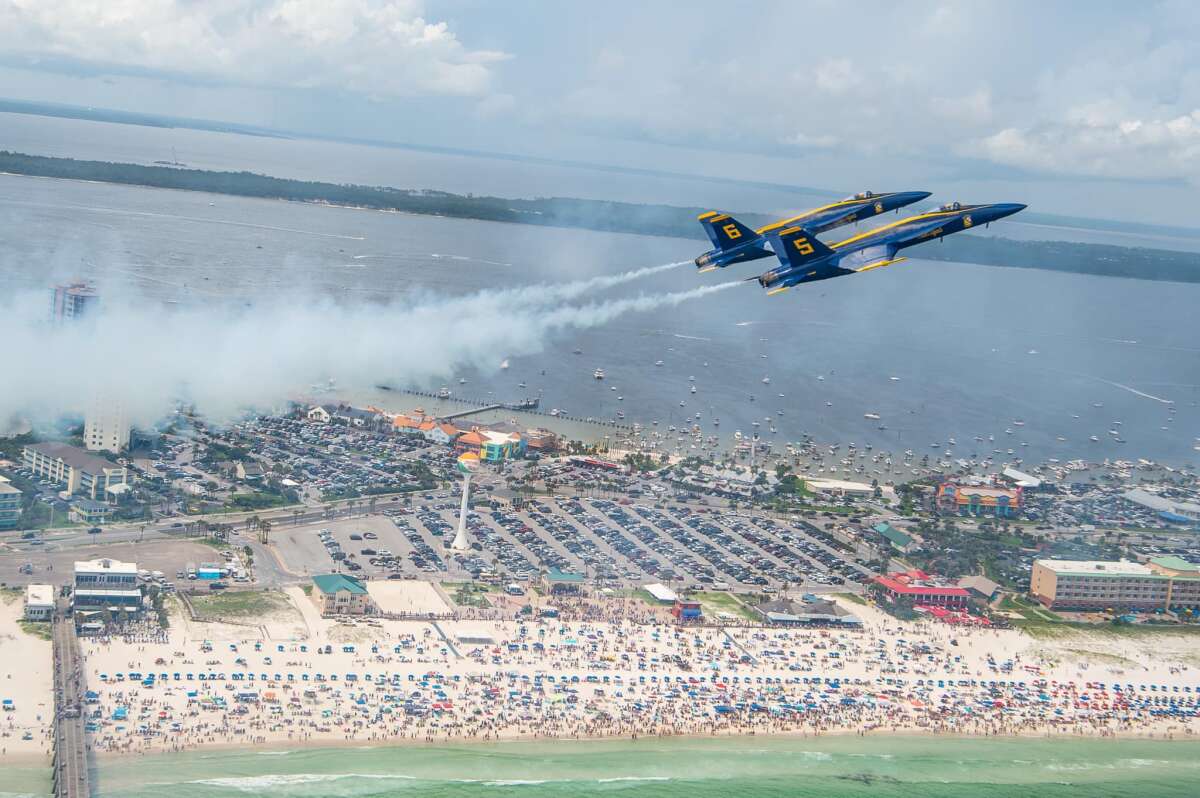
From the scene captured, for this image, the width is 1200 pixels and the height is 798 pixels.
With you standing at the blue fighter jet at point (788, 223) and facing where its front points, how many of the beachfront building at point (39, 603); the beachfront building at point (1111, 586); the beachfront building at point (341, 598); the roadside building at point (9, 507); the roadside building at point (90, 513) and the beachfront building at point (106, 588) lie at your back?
5

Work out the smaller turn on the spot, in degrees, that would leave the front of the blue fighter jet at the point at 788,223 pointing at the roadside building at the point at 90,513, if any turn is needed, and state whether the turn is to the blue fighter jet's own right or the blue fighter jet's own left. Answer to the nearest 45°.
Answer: approximately 180°

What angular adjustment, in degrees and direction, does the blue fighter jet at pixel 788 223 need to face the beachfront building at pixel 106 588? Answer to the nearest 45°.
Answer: approximately 180°

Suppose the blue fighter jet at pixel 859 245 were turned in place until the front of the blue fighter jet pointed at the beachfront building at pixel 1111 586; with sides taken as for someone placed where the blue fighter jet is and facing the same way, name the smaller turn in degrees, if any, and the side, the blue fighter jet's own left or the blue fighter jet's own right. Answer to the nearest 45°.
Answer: approximately 45° to the blue fighter jet's own left

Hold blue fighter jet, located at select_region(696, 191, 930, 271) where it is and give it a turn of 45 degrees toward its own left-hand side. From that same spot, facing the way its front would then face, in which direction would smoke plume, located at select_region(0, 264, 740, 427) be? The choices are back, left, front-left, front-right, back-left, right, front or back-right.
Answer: left

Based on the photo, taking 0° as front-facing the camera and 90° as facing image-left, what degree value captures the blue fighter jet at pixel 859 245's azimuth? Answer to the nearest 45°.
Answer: approximately 270°

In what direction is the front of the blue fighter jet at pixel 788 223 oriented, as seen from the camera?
facing to the right of the viewer

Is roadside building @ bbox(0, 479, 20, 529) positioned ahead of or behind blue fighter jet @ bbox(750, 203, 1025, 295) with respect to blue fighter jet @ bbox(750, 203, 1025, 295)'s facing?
behind

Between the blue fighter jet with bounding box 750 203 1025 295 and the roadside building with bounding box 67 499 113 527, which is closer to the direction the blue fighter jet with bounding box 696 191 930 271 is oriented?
the blue fighter jet

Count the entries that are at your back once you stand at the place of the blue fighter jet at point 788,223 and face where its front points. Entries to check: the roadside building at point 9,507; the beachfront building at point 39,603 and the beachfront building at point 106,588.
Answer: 3

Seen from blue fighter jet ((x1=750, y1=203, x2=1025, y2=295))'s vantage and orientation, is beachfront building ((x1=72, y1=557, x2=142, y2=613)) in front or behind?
behind

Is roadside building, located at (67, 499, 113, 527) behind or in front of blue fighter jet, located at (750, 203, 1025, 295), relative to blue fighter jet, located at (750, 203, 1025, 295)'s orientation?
behind

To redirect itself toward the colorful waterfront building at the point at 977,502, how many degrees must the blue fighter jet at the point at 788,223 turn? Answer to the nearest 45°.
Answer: approximately 90° to its left
